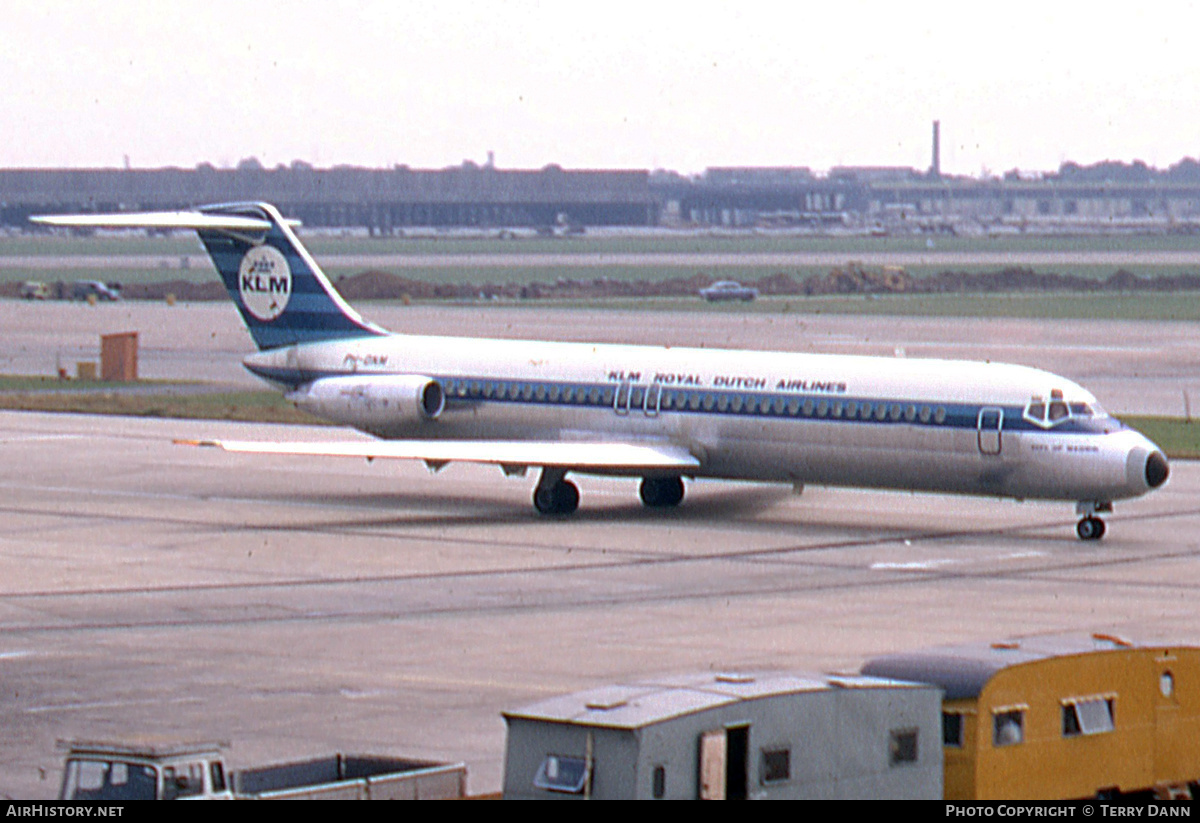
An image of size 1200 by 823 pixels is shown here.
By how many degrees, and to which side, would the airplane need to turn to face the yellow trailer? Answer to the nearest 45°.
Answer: approximately 45° to its right

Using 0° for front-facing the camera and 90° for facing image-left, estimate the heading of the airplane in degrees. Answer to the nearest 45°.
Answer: approximately 315°
